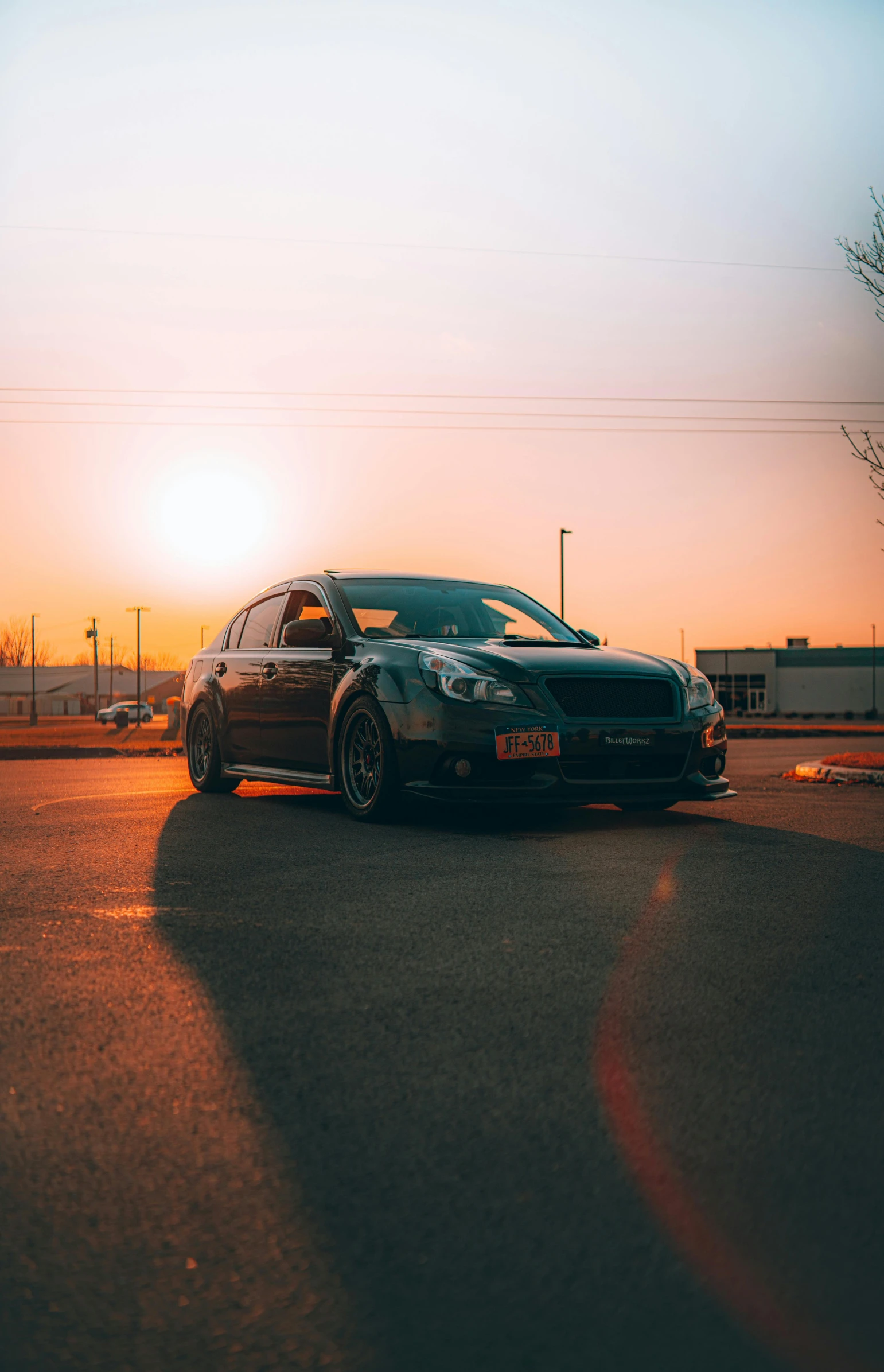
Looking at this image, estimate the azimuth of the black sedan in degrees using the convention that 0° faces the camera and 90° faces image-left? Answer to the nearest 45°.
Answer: approximately 315°
